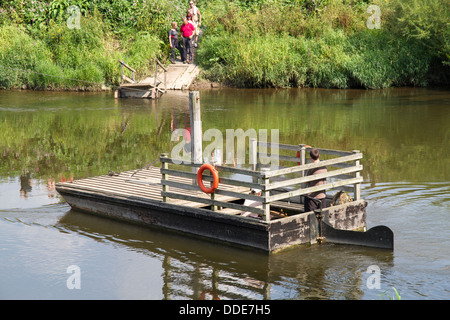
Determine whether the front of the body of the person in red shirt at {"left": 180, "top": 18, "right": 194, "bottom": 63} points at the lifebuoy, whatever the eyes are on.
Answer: yes

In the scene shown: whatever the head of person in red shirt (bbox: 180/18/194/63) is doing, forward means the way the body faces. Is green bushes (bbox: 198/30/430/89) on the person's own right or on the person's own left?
on the person's own left

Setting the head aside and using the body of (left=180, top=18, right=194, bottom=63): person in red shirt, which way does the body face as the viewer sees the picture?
toward the camera

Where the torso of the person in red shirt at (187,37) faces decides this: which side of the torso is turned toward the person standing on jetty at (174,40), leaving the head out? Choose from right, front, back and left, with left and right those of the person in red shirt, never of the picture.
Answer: right

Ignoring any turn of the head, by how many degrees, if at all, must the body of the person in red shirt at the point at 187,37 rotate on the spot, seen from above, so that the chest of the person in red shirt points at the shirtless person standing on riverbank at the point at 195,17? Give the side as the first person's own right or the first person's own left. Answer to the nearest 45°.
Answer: approximately 180°

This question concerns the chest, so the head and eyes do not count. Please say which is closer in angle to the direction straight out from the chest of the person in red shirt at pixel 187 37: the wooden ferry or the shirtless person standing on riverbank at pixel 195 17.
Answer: the wooden ferry

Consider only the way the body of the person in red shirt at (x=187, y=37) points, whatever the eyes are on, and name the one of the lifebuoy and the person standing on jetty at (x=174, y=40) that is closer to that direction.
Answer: the lifebuoy

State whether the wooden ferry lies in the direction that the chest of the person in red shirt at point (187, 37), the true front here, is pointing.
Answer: yes
